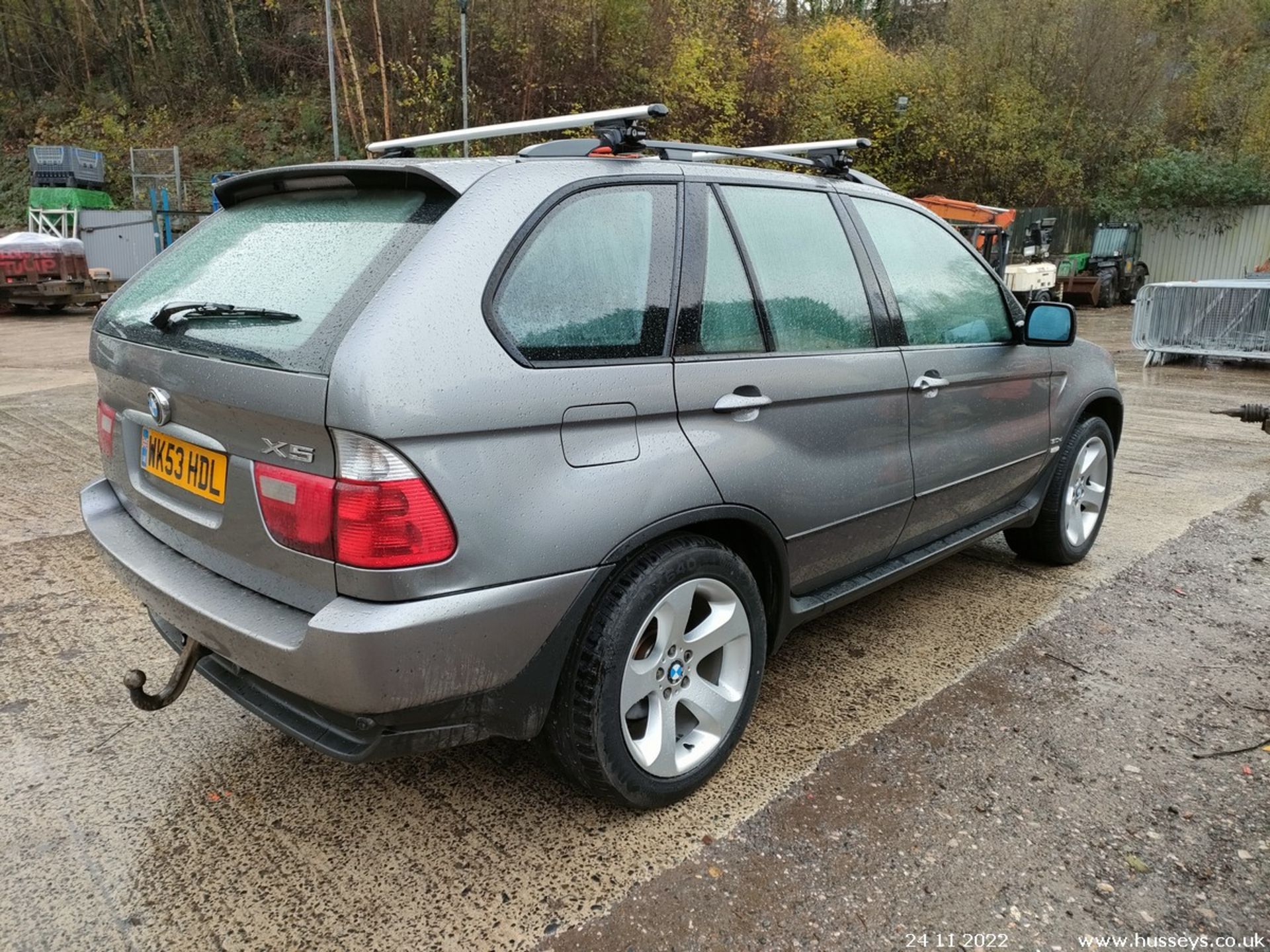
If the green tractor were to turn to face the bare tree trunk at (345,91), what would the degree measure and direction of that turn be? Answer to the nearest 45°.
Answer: approximately 45° to its right

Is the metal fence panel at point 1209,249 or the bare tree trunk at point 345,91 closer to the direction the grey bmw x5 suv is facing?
the metal fence panel

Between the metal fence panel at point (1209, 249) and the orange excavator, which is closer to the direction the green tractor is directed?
the orange excavator

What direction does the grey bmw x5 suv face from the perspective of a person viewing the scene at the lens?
facing away from the viewer and to the right of the viewer

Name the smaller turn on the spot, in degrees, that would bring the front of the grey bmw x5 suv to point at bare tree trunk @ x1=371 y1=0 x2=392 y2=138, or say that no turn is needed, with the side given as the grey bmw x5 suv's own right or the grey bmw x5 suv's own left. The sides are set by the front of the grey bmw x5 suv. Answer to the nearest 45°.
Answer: approximately 45° to the grey bmw x5 suv's own left

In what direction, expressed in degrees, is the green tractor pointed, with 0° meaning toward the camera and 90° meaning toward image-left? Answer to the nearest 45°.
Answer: approximately 45°

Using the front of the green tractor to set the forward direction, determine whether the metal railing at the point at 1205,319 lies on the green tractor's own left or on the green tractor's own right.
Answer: on the green tractor's own left

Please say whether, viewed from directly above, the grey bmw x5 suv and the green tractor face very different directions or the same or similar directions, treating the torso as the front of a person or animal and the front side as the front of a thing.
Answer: very different directions

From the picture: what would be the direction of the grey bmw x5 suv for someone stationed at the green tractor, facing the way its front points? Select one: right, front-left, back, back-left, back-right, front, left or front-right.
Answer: front-left
